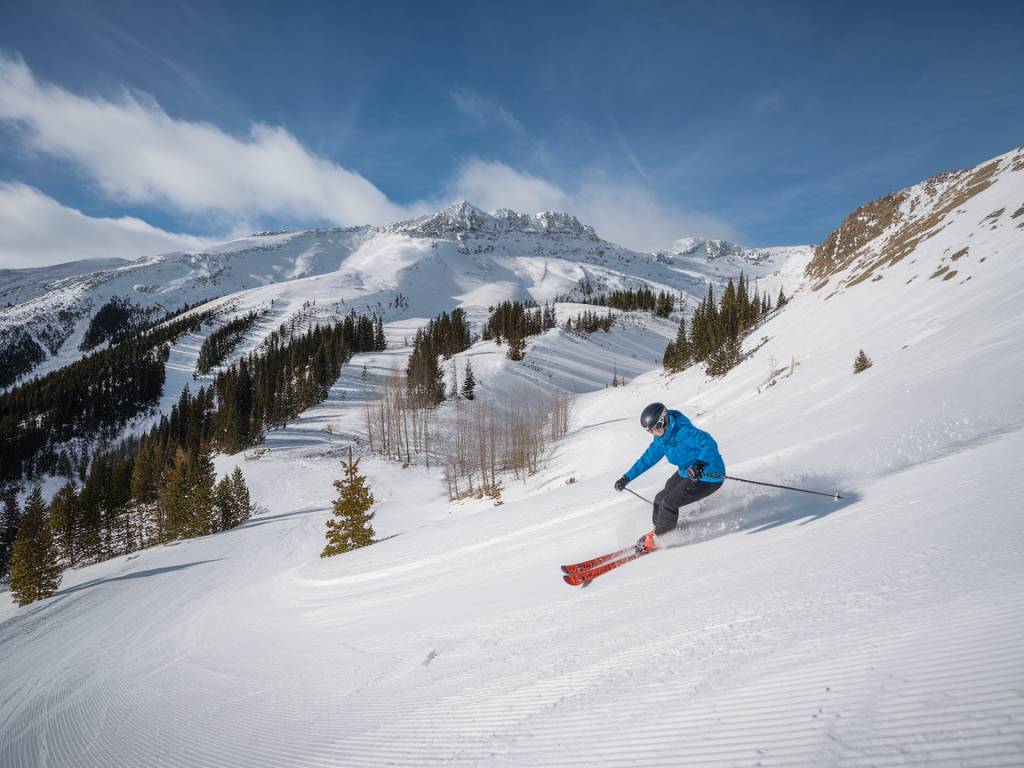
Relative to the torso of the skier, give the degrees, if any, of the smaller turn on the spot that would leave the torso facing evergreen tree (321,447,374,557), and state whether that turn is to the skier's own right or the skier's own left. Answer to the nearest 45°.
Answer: approximately 90° to the skier's own right

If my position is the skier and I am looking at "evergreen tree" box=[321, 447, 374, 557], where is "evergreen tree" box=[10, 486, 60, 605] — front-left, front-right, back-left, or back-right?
front-left

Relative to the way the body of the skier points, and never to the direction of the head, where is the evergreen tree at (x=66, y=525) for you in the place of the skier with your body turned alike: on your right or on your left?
on your right

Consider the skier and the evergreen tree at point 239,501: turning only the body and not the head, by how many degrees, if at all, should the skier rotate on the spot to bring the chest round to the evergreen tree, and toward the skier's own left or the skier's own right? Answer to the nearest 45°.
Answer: approximately 90° to the skier's own right

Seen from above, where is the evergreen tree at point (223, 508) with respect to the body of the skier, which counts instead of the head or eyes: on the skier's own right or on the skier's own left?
on the skier's own right

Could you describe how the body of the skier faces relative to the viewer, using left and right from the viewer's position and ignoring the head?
facing the viewer and to the left of the viewer

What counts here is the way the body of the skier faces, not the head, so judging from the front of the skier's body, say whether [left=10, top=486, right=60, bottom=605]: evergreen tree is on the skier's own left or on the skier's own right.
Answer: on the skier's own right
